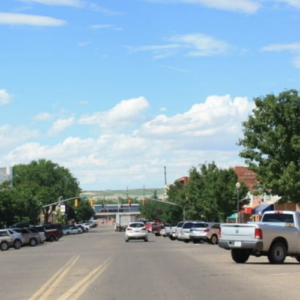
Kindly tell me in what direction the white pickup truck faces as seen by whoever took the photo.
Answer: facing away from the viewer and to the right of the viewer

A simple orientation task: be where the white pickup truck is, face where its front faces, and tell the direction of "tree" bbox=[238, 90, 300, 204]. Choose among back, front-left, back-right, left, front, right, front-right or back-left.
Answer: front-left
